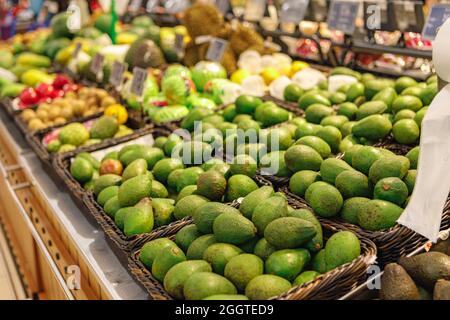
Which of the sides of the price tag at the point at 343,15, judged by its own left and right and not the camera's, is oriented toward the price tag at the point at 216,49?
right

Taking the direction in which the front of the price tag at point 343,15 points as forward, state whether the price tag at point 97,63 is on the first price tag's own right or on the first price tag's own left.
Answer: on the first price tag's own right

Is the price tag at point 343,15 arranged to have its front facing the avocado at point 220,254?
yes

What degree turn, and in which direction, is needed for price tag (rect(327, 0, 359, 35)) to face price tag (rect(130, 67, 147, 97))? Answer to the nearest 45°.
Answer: approximately 45° to its right

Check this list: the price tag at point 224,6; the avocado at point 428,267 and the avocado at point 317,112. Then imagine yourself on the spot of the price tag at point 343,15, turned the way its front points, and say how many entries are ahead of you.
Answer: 2

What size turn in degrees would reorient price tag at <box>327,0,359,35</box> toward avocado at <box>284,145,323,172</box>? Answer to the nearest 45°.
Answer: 0° — it already faces it

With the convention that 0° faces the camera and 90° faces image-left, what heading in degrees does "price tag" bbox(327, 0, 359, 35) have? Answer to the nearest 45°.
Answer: approximately 0°

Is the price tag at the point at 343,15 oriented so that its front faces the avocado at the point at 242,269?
yes

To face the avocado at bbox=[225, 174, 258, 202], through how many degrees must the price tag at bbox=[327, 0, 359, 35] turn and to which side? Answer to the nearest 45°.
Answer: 0° — it already faces it

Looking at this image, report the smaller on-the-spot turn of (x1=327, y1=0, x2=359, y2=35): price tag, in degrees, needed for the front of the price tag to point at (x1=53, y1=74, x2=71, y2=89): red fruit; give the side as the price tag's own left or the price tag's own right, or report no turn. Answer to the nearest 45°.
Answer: approximately 90° to the price tag's own right

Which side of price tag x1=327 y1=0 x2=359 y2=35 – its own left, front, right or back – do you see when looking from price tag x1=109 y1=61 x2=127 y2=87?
right
